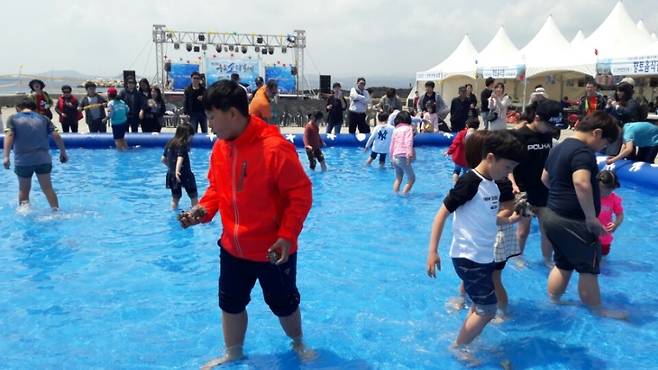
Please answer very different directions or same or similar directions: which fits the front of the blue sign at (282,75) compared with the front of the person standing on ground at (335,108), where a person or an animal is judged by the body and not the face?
same or similar directions

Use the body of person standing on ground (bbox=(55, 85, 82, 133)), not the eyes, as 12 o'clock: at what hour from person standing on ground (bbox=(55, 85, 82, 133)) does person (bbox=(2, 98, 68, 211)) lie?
person (bbox=(2, 98, 68, 211)) is roughly at 12 o'clock from person standing on ground (bbox=(55, 85, 82, 133)).

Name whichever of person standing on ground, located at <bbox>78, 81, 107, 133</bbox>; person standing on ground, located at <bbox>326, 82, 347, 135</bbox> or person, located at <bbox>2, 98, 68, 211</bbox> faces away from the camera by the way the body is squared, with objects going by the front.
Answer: person, located at <bbox>2, 98, 68, 211</bbox>

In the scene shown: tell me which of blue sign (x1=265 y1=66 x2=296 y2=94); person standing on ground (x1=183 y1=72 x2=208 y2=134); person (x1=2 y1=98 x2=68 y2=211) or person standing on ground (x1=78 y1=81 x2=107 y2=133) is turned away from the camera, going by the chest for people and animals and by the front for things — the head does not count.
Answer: person (x1=2 y1=98 x2=68 y2=211)

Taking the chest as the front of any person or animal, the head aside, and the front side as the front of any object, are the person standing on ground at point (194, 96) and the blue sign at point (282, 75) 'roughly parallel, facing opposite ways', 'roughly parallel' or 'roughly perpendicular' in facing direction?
roughly parallel

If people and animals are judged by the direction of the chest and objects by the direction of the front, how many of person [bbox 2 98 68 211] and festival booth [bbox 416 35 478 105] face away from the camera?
1

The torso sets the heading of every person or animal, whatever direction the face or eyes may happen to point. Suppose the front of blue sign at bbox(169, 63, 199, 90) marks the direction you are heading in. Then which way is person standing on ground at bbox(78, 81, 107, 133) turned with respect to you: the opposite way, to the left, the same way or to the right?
the same way

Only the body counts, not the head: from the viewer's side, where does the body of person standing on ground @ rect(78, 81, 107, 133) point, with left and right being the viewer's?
facing the viewer

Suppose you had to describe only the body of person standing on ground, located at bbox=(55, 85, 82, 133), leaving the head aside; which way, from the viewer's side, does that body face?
toward the camera

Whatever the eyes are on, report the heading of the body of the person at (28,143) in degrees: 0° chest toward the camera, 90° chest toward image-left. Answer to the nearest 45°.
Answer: approximately 180°

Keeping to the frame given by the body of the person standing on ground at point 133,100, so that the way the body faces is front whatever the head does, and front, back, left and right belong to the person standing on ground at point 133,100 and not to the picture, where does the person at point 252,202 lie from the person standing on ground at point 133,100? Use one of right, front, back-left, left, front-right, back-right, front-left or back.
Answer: front

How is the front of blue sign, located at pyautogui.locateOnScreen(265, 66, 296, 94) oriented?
toward the camera

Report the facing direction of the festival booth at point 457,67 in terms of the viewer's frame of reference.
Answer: facing the viewer and to the left of the viewer

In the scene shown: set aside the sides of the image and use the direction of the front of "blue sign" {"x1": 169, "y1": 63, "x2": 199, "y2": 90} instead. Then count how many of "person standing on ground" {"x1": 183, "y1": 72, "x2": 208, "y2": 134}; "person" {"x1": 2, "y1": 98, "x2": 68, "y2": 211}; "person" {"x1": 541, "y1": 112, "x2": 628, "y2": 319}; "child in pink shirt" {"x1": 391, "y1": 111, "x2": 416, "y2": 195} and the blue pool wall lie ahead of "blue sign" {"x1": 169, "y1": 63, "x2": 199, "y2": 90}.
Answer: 5

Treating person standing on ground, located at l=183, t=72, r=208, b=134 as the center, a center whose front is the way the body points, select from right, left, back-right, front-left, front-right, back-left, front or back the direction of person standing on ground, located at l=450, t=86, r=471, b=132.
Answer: left

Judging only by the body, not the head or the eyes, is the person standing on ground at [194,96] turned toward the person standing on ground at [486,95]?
no

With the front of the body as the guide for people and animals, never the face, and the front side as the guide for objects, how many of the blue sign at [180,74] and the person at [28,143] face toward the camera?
1

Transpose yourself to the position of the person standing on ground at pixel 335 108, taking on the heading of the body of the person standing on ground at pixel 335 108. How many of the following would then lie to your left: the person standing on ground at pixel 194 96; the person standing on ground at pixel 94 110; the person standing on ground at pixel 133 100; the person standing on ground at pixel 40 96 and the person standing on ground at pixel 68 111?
0
